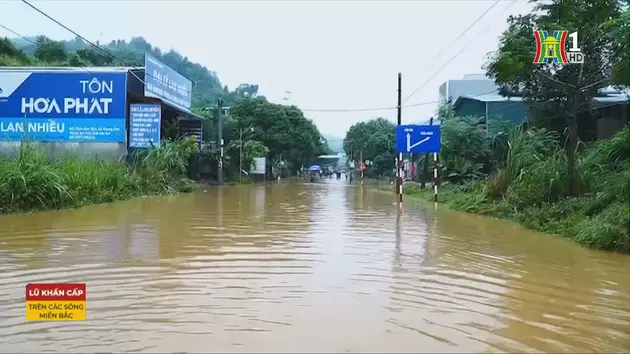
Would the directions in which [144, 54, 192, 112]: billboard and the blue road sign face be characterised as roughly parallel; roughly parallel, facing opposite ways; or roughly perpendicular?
roughly perpendicular

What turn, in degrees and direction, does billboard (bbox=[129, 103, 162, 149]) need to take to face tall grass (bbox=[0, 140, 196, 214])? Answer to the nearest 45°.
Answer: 0° — it already faces it

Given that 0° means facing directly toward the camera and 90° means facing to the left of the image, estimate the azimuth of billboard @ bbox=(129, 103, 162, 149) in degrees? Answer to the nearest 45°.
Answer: approximately 0°

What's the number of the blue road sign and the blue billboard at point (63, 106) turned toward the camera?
2

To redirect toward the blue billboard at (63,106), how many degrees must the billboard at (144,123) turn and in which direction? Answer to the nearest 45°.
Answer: approximately 90° to its right

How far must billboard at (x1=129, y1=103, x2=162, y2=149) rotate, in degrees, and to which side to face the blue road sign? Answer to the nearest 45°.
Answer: approximately 45° to its left

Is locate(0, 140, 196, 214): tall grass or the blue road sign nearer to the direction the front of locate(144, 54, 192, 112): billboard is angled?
the blue road sign

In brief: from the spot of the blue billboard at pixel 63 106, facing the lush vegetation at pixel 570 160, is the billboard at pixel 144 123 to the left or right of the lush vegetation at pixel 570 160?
left

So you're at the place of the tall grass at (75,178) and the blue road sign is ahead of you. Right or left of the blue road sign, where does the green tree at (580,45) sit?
right

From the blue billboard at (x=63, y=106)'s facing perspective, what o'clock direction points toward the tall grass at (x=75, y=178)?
The tall grass is roughly at 12 o'clock from the blue billboard.

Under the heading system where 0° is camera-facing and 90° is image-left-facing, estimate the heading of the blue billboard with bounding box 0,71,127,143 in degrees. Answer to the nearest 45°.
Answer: approximately 0°
